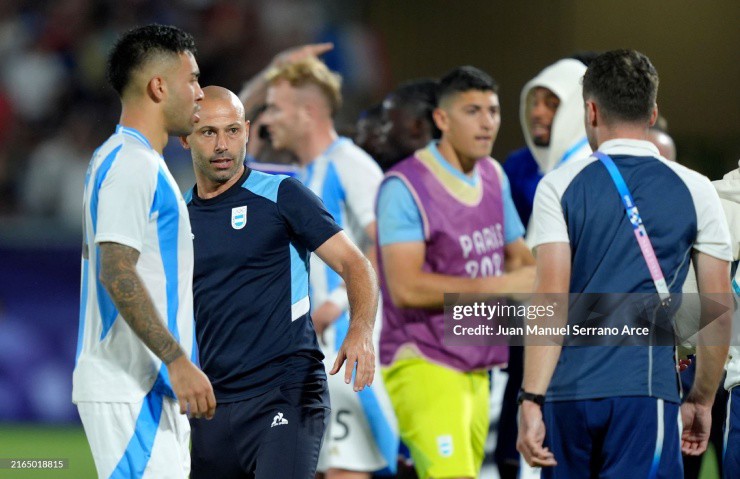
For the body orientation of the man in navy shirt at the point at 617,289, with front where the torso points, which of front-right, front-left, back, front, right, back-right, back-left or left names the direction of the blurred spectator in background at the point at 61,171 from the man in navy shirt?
front-left

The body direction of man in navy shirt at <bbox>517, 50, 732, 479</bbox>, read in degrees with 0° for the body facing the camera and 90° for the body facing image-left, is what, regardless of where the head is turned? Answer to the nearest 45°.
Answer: approximately 180°

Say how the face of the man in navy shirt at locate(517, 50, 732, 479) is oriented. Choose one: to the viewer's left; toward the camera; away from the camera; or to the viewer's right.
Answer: away from the camera

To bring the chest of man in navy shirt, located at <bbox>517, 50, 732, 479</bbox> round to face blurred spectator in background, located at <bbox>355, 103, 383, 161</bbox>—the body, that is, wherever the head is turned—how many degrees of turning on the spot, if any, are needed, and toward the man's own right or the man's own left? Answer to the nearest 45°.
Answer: approximately 45° to the man's own left

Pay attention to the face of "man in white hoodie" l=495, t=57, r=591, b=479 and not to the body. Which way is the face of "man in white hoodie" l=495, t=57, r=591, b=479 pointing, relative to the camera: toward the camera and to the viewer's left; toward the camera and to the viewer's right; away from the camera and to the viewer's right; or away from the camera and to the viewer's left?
toward the camera and to the viewer's left

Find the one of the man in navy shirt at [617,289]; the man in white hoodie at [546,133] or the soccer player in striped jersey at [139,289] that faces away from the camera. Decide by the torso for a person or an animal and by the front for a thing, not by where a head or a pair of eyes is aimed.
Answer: the man in navy shirt

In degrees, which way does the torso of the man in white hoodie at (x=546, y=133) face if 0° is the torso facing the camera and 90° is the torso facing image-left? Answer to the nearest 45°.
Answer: approximately 45°

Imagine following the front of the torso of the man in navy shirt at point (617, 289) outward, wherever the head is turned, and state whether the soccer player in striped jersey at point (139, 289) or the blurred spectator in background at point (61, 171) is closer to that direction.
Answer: the blurred spectator in background

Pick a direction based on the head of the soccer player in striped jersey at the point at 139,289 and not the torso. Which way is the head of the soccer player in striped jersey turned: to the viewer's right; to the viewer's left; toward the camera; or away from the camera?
to the viewer's right

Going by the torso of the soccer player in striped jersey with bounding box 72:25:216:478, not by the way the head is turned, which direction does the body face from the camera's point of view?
to the viewer's right

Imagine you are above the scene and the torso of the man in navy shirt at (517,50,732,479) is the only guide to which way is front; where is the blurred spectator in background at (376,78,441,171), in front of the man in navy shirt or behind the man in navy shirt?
in front

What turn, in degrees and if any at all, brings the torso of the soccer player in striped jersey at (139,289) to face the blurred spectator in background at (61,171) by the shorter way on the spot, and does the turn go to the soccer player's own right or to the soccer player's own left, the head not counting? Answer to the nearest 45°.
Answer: approximately 90° to the soccer player's own left

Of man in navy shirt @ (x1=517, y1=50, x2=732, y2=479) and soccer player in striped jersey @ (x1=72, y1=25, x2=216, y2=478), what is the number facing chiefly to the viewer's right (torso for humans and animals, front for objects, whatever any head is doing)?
1

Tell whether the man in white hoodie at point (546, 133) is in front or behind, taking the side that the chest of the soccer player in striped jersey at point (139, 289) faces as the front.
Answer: in front

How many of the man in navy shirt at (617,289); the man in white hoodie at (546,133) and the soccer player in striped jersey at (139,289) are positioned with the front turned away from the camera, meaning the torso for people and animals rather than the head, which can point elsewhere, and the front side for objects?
1
